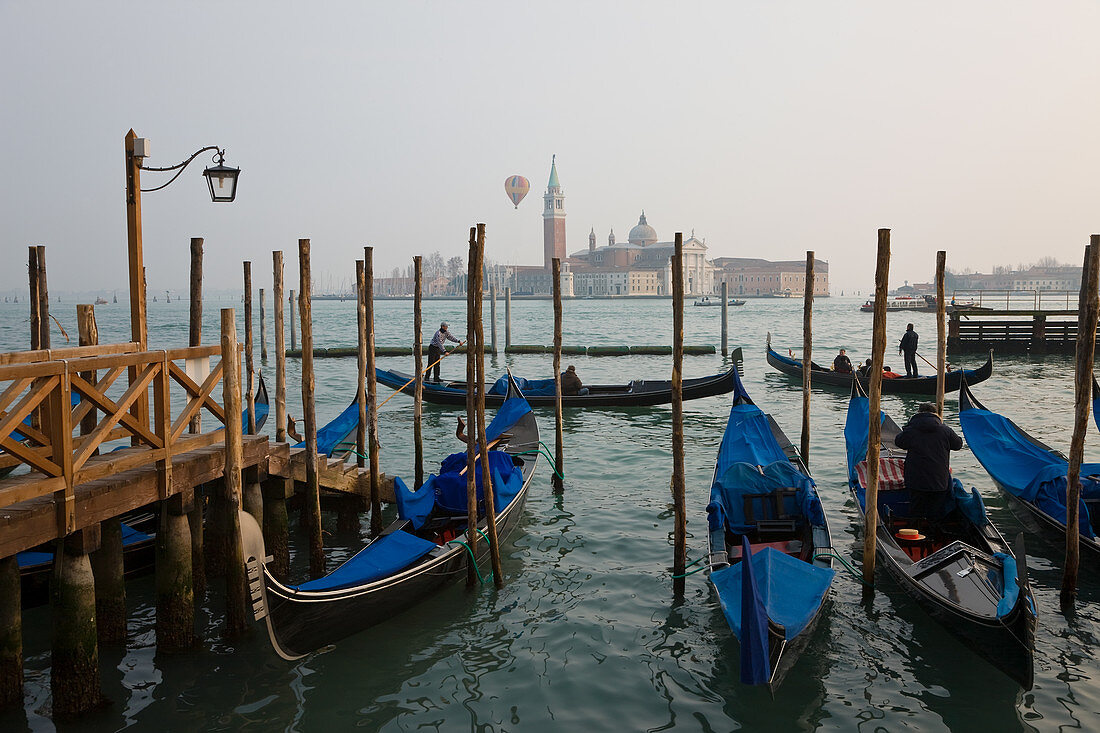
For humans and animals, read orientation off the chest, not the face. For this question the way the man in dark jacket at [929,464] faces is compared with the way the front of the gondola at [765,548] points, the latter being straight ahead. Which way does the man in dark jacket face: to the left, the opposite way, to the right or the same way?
the opposite way

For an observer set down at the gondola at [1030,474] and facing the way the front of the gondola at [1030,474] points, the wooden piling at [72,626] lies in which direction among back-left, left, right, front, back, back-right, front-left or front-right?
right

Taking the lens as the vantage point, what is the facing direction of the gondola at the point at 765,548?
facing the viewer

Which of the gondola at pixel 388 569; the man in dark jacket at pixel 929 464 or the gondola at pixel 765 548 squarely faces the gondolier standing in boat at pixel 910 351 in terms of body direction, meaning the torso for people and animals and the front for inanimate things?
the man in dark jacket

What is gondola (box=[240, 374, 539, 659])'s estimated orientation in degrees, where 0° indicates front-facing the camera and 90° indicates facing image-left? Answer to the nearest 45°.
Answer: approximately 45°

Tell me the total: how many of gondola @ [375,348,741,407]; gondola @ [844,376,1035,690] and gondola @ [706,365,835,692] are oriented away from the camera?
0

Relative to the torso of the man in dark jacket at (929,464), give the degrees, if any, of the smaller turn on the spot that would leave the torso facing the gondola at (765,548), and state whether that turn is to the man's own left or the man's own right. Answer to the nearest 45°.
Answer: approximately 135° to the man's own left

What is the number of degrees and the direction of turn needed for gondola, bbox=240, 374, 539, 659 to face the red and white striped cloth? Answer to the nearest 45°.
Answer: approximately 135° to its left

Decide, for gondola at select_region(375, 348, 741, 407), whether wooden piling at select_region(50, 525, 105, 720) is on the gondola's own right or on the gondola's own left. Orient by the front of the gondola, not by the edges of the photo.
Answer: on the gondola's own right

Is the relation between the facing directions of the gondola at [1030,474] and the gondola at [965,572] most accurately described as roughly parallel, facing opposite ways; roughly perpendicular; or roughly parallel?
roughly parallel

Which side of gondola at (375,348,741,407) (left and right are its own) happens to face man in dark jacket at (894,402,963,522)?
right

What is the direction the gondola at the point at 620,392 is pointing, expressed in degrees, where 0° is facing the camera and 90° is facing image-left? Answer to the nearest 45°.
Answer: approximately 270°

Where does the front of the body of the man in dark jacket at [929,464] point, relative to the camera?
away from the camera

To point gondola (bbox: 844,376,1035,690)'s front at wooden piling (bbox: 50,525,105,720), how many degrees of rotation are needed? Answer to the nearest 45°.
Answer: approximately 90° to its right

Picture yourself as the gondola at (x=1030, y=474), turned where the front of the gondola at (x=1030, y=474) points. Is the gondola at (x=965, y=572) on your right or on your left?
on your right

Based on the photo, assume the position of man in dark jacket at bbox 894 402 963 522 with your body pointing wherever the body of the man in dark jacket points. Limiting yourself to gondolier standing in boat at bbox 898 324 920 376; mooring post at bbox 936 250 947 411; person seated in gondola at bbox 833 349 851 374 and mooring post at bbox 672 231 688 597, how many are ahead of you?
3

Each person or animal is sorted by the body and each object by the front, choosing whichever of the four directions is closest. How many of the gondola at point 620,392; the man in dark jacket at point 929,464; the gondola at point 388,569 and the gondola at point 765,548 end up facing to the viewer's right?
1

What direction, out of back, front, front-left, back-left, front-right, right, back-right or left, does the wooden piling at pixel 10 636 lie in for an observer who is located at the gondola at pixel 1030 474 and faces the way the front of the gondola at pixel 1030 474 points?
right
